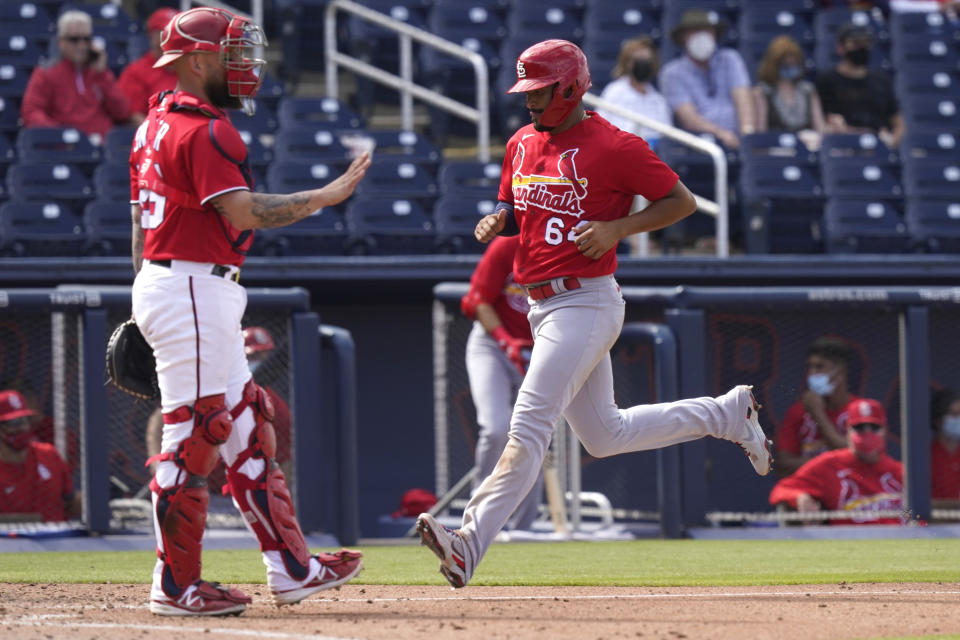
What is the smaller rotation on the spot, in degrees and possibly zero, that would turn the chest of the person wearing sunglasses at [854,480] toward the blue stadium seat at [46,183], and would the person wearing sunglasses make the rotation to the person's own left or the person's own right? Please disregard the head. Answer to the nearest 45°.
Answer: approximately 90° to the person's own right

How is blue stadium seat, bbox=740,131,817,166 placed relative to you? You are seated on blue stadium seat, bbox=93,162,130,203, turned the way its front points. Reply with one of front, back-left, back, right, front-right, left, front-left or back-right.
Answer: left

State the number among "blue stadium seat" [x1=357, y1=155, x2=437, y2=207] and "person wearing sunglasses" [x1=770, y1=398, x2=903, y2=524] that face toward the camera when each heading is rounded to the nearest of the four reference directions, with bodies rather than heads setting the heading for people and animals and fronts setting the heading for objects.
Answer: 2

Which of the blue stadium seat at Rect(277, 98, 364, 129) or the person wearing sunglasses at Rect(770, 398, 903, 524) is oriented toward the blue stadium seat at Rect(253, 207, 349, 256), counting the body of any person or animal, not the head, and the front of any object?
the blue stadium seat at Rect(277, 98, 364, 129)

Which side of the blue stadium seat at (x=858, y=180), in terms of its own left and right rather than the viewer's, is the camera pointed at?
front

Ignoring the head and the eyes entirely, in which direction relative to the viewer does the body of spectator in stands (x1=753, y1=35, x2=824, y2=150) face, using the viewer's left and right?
facing the viewer

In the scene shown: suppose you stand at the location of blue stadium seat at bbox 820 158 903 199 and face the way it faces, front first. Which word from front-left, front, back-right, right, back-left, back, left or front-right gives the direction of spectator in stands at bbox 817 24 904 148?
back

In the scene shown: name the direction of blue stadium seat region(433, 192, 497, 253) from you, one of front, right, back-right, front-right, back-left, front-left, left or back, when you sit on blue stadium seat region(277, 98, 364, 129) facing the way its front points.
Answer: front-left

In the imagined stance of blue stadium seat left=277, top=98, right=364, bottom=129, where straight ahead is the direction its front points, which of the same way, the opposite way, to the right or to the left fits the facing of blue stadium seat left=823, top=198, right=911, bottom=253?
the same way

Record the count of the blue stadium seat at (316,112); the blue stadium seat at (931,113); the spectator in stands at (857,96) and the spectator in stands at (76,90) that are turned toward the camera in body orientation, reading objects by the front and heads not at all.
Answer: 4

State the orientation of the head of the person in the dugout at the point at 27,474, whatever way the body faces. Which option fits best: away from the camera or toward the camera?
toward the camera

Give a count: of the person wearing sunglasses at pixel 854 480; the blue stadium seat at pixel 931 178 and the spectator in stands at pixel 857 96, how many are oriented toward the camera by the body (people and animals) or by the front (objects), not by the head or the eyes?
3

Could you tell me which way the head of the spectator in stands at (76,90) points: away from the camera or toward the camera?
toward the camera

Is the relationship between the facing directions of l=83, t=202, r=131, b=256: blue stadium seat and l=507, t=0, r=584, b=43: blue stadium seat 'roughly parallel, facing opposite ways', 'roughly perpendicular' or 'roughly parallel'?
roughly parallel

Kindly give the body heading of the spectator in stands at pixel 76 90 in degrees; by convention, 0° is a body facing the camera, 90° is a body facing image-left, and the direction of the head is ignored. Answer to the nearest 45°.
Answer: approximately 0°

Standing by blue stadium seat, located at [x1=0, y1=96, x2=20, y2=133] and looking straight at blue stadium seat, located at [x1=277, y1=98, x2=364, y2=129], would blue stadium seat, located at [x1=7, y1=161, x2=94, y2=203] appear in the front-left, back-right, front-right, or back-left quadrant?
front-right

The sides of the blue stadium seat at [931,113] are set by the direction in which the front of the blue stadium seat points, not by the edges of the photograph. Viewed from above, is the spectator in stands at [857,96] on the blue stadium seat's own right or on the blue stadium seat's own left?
on the blue stadium seat's own right

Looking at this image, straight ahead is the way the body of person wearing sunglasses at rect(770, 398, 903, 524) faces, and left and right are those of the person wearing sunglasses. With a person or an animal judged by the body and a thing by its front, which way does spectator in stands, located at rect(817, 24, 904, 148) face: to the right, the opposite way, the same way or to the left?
the same way

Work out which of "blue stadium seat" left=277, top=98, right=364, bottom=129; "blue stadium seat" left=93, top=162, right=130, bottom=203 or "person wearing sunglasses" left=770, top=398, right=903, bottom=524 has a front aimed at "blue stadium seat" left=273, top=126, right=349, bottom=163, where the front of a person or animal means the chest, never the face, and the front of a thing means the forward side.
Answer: "blue stadium seat" left=277, top=98, right=364, bottom=129
